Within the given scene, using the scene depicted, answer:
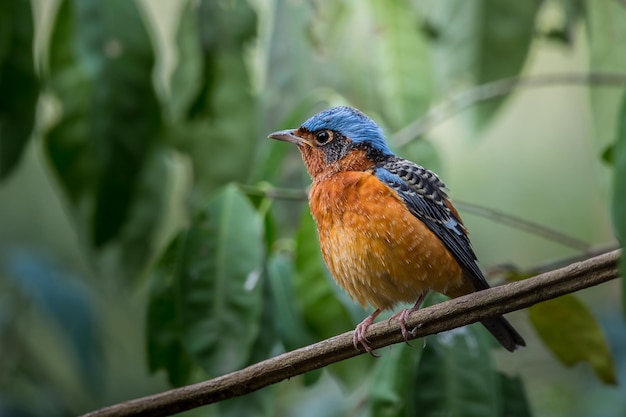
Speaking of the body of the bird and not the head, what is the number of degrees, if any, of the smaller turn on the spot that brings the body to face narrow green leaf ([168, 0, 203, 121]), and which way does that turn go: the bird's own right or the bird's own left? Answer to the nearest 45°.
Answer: approximately 90° to the bird's own right

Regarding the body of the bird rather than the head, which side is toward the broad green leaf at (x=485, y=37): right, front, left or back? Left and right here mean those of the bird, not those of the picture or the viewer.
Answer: back

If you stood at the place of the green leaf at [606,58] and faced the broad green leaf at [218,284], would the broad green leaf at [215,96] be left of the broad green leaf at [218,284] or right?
right

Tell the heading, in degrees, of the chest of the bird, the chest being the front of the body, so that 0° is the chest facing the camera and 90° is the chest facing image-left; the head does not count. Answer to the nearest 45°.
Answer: approximately 45°

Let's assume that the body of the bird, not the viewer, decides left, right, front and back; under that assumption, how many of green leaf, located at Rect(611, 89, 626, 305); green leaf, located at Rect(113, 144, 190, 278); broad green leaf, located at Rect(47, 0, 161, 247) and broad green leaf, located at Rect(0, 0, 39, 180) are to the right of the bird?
3

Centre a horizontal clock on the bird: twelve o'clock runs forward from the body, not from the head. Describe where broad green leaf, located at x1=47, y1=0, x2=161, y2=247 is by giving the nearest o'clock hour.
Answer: The broad green leaf is roughly at 3 o'clock from the bird.

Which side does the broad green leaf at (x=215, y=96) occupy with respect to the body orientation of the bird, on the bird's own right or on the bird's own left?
on the bird's own right

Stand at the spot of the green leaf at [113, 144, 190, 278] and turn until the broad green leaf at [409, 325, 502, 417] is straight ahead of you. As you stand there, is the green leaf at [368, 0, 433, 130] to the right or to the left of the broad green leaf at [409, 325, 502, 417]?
left

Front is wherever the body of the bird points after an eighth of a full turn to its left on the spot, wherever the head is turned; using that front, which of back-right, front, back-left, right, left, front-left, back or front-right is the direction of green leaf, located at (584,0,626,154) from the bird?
back-left

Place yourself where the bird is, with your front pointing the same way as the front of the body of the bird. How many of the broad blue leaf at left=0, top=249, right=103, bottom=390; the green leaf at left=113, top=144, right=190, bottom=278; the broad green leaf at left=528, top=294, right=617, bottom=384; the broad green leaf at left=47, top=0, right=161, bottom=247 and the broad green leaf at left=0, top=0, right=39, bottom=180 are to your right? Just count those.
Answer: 4
